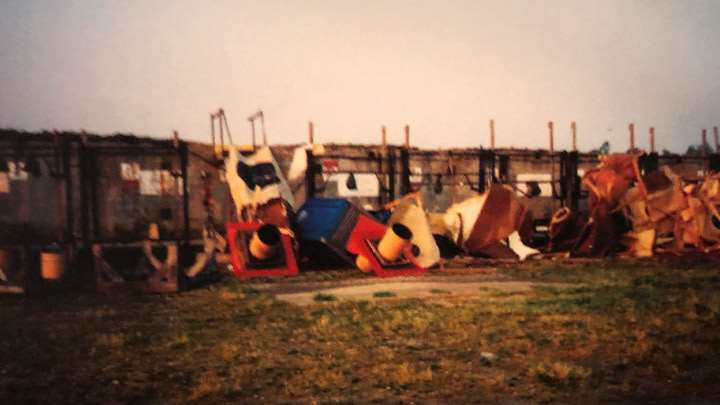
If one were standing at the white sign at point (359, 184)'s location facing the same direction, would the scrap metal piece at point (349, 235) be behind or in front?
in front

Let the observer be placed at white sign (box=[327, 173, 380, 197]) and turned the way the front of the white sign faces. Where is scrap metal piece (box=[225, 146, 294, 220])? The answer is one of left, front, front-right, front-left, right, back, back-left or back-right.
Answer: front-right

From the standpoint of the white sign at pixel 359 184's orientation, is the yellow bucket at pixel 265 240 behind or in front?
in front

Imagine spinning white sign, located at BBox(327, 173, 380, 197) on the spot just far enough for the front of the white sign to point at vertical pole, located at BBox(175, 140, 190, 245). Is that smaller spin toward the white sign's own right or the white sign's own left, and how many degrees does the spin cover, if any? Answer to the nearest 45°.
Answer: approximately 45° to the white sign's own right

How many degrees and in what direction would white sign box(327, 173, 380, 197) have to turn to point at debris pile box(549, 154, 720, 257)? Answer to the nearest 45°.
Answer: approximately 90° to its left

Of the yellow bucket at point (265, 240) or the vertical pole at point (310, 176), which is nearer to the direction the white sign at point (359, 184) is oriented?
the yellow bucket

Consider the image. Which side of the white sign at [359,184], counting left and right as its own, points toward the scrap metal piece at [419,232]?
front

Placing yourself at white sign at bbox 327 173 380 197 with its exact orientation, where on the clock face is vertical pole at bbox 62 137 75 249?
The vertical pole is roughly at 2 o'clock from the white sign.

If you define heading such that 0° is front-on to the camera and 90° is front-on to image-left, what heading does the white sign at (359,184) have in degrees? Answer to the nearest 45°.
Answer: approximately 0°

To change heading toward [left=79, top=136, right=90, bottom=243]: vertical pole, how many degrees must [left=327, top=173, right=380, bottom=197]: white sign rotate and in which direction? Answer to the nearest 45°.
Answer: approximately 45° to its right

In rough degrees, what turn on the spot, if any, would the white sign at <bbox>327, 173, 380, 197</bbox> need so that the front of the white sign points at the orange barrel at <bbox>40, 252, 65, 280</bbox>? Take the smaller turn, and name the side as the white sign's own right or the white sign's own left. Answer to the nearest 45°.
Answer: approximately 45° to the white sign's own right
